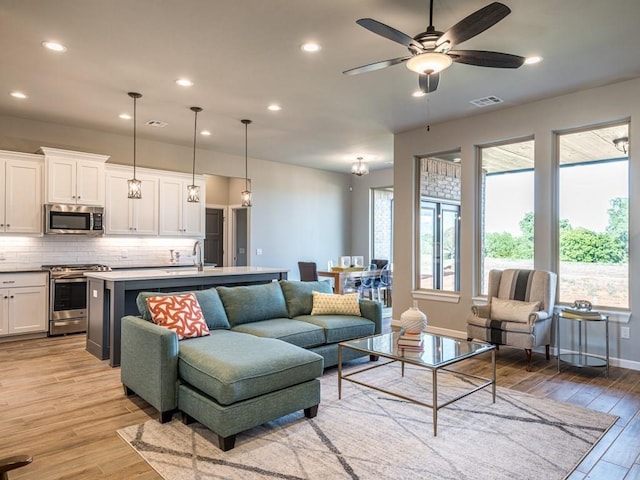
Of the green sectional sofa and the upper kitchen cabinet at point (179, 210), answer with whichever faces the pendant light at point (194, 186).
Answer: the upper kitchen cabinet

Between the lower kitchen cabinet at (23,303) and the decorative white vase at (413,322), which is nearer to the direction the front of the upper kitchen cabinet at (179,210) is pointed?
the decorative white vase

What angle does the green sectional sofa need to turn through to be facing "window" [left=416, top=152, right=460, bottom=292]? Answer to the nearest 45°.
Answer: approximately 90° to its left

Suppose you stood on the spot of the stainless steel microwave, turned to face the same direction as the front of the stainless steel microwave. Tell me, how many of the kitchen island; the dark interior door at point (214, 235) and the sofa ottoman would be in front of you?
2

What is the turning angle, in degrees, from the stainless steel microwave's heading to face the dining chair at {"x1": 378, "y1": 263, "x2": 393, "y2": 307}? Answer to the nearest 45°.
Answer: approximately 90° to its left

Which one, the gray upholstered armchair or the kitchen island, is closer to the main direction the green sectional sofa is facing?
the gray upholstered armchair

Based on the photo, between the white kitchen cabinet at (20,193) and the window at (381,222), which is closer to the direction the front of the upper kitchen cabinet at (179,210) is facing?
the white kitchen cabinet

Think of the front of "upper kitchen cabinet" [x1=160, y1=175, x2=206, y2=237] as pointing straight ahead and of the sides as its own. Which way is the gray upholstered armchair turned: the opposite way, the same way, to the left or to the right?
to the right

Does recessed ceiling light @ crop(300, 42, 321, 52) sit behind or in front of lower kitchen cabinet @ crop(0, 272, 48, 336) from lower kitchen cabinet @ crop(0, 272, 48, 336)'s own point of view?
in front

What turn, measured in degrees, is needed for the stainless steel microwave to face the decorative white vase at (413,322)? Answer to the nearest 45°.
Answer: approximately 45° to its left

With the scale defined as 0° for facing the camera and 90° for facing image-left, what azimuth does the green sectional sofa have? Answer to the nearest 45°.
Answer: approximately 315°
